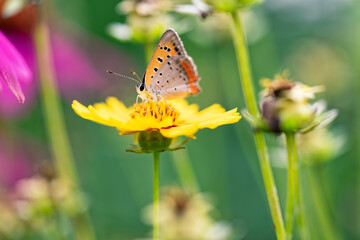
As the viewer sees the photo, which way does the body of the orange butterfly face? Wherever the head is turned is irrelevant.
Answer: to the viewer's left
